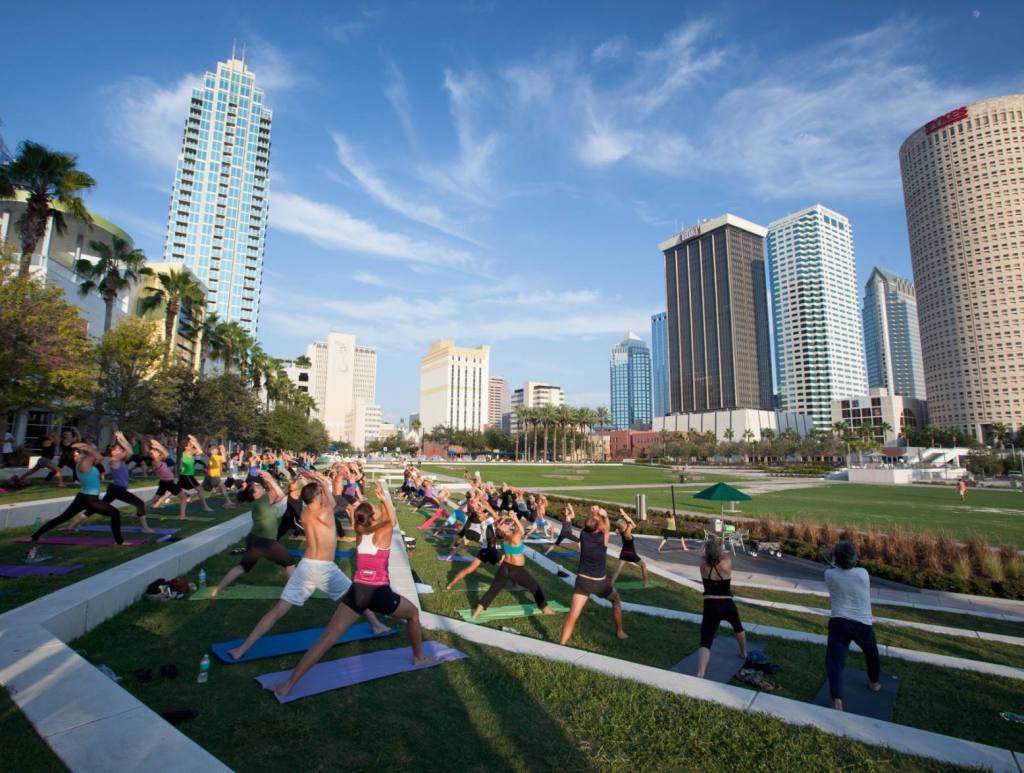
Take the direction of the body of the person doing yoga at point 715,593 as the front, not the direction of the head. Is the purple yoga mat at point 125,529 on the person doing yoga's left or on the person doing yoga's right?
on the person doing yoga's left

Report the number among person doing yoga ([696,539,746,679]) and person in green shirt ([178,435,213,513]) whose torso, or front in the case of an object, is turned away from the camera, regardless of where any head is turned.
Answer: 1

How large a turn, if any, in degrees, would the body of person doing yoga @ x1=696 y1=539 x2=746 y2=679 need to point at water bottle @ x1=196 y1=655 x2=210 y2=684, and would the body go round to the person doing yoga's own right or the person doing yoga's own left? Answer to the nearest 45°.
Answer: approximately 135° to the person doing yoga's own left

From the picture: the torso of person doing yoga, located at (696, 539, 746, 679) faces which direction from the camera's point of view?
away from the camera

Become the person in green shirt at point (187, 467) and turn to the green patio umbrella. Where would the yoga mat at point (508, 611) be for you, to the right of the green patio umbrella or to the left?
right

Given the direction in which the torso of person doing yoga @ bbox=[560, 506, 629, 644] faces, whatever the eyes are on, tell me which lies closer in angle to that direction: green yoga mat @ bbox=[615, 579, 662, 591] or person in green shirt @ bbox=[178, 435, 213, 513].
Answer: the green yoga mat

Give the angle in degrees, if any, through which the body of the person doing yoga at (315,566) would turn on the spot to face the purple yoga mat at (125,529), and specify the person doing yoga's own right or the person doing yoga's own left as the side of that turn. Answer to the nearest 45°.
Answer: approximately 90° to the person doing yoga's own left
